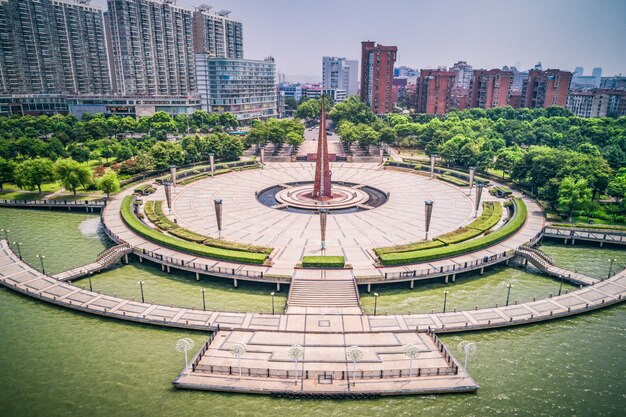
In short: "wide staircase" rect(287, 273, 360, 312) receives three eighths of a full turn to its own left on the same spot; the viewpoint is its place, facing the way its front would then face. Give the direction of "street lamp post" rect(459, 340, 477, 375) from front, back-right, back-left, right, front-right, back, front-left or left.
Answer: right

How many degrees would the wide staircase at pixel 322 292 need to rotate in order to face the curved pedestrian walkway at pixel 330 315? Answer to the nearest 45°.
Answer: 0° — it already faces it

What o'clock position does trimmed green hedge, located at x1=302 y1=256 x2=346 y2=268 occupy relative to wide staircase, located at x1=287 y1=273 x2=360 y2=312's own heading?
The trimmed green hedge is roughly at 6 o'clock from the wide staircase.

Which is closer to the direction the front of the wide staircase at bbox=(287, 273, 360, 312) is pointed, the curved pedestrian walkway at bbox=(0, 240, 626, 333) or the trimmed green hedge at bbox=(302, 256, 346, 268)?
the curved pedestrian walkway

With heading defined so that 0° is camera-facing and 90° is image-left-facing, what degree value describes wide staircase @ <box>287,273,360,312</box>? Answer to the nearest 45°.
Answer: approximately 0°
